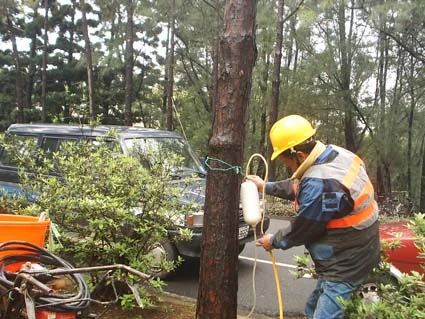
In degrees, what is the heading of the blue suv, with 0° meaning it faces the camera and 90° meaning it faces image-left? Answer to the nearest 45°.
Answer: approximately 315°

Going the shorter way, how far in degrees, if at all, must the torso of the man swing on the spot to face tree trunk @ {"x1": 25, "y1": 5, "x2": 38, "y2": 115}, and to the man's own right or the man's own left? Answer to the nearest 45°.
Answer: approximately 45° to the man's own right

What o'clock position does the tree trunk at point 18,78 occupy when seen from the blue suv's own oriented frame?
The tree trunk is roughly at 7 o'clock from the blue suv.

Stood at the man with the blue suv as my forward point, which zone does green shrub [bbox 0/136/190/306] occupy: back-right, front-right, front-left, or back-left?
front-left

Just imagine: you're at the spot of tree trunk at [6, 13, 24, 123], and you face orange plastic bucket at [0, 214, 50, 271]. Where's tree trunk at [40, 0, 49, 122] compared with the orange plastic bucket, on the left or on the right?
left

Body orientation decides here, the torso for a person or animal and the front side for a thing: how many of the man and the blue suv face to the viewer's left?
1

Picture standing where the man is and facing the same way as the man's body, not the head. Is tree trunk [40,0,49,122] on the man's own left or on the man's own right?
on the man's own right

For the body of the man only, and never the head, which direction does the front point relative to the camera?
to the viewer's left

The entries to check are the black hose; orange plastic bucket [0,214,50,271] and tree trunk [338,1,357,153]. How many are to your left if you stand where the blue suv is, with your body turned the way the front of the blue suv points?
1

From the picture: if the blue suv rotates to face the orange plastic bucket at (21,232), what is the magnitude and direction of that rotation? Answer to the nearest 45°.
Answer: approximately 45° to its right

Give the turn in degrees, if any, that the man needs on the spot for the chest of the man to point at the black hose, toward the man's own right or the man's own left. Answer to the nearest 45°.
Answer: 0° — they already face it
